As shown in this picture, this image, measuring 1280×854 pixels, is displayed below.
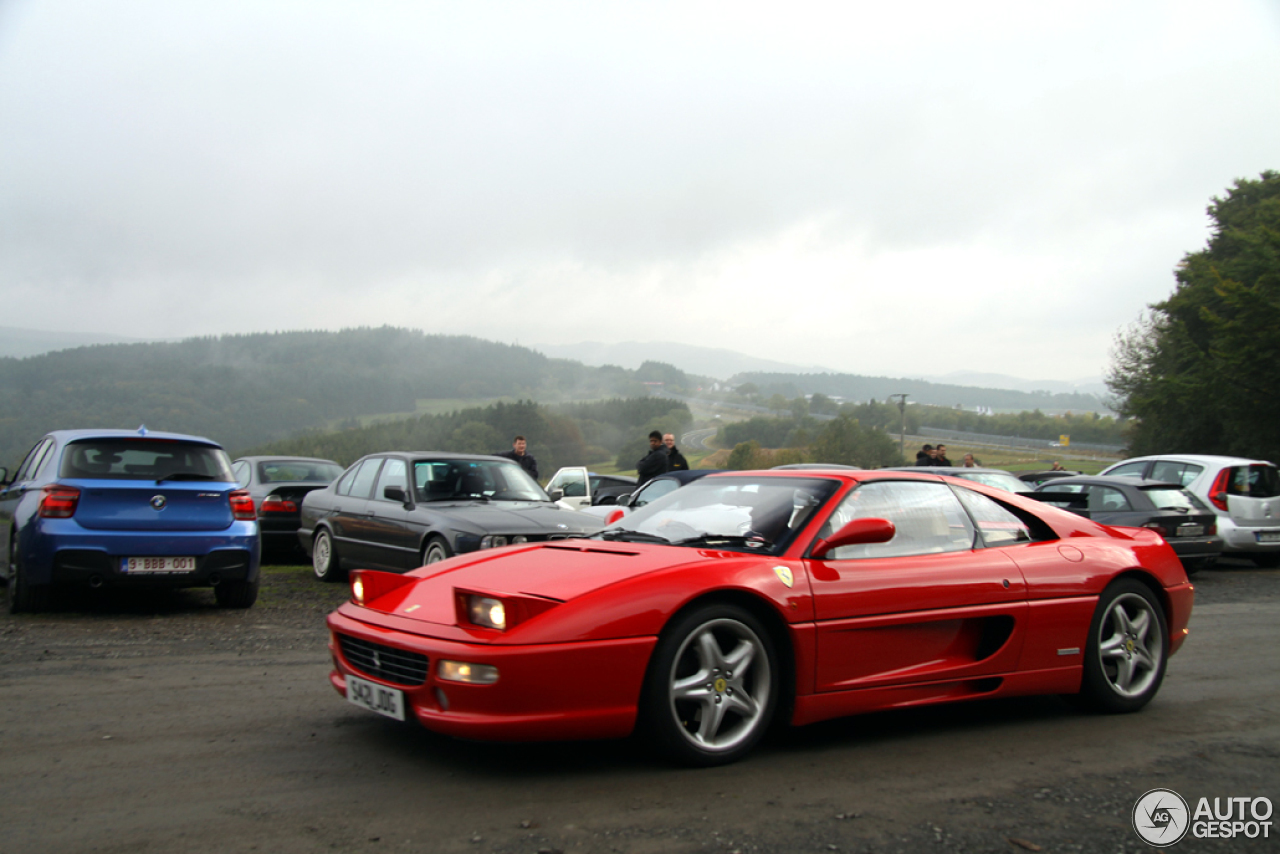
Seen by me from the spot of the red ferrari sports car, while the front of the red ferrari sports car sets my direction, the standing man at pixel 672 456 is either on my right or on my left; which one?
on my right

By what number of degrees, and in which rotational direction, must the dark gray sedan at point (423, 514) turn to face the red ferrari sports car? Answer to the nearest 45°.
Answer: approximately 45° to its right

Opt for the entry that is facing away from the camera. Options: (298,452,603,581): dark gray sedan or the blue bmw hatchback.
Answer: the blue bmw hatchback

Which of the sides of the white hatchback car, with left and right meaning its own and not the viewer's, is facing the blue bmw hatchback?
left

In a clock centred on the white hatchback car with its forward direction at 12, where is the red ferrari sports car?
The red ferrari sports car is roughly at 8 o'clock from the white hatchback car.

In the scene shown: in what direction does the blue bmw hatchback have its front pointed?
away from the camera

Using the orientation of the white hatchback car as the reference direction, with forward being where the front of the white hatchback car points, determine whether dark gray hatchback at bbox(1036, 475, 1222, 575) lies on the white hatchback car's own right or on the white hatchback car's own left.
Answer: on the white hatchback car's own left

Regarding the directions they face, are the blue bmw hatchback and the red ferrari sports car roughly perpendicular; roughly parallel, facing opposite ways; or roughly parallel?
roughly perpendicular

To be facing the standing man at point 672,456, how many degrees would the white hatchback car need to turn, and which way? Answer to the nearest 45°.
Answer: approximately 45° to its left

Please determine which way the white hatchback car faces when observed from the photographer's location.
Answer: facing away from the viewer and to the left of the viewer

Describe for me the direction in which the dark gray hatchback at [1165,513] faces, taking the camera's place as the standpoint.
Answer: facing away from the viewer and to the left of the viewer
